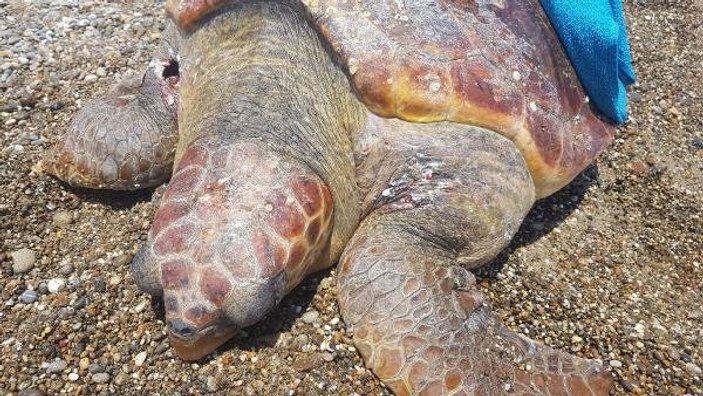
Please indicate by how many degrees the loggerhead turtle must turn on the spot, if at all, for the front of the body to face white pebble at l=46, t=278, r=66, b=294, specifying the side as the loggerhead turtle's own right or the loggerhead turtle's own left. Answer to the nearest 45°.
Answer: approximately 45° to the loggerhead turtle's own right

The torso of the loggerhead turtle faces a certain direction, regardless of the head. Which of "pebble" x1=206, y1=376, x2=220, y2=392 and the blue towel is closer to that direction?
the pebble

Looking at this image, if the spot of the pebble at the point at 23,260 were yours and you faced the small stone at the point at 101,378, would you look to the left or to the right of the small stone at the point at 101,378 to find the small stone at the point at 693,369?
left

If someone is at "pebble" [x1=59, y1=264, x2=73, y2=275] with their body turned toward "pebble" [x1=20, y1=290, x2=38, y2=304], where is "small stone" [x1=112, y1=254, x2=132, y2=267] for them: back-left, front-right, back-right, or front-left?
back-left

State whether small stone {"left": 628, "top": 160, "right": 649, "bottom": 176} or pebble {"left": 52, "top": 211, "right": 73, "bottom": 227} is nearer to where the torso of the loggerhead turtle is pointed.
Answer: the pebble

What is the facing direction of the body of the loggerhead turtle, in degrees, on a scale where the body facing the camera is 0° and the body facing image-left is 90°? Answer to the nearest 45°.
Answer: approximately 45°

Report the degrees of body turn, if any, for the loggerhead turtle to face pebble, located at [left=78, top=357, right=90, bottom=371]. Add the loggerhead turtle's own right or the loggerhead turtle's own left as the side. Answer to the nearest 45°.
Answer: approximately 45° to the loggerhead turtle's own right

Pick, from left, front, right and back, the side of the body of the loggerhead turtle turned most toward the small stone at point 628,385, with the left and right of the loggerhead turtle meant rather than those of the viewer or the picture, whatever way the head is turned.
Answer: left

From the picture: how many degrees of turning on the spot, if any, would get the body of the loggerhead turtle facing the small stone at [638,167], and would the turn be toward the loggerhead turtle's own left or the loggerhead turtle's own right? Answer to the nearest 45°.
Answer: approximately 135° to the loggerhead turtle's own left
